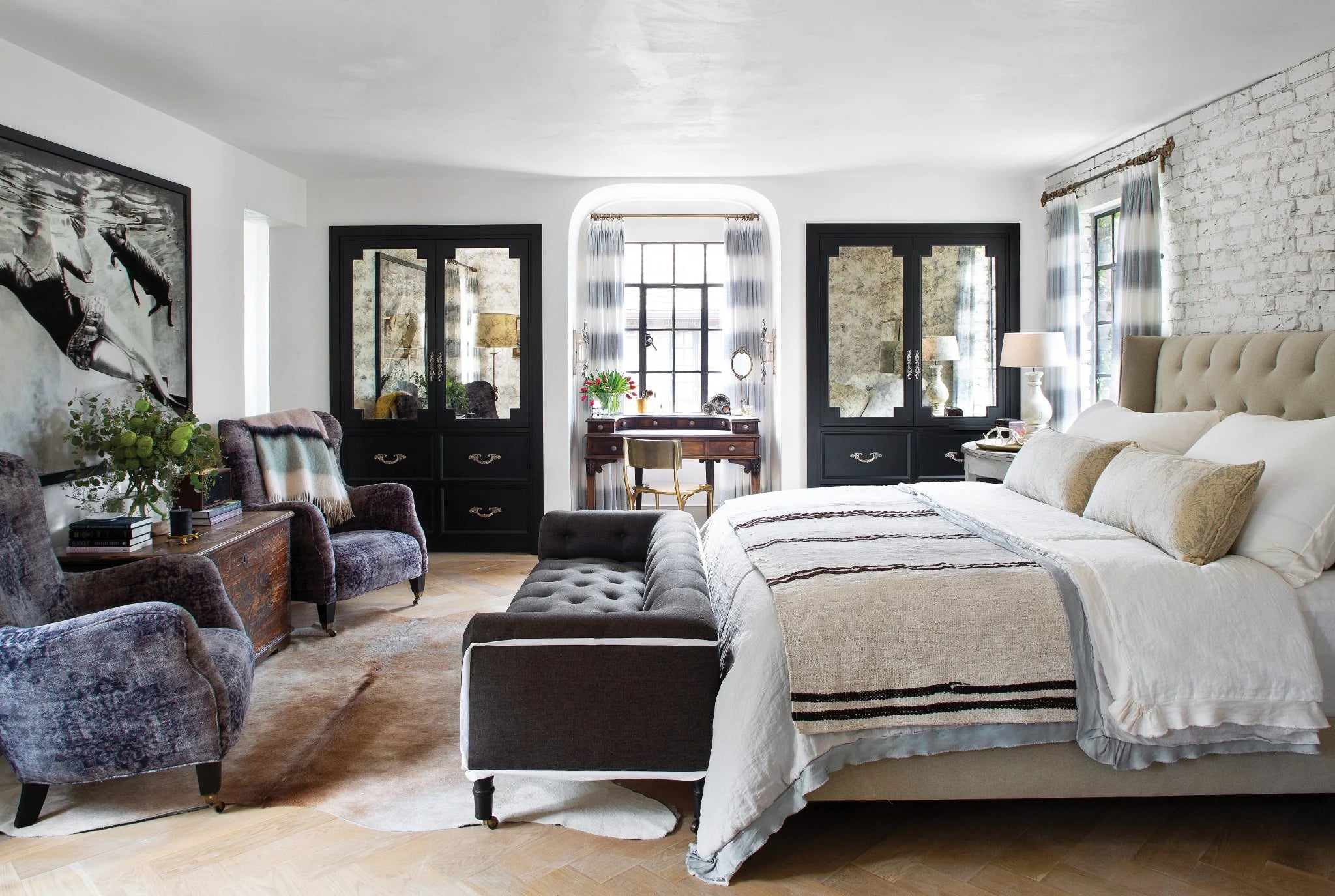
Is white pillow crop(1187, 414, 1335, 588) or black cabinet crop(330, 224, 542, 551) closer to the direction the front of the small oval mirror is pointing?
the white pillow

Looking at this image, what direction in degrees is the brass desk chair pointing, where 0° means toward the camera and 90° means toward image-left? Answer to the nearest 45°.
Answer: approximately 225°

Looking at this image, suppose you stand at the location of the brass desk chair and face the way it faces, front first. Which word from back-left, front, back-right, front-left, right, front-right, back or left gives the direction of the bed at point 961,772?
back-right

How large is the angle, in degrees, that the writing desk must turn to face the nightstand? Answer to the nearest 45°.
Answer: approximately 45° to its left

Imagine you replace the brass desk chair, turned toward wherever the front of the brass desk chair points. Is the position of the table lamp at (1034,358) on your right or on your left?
on your right

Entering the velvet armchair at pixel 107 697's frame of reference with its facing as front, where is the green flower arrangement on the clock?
The green flower arrangement is roughly at 9 o'clock from the velvet armchair.

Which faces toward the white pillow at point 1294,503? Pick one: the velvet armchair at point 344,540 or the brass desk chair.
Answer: the velvet armchair

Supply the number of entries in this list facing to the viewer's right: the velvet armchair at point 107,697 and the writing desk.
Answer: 1
